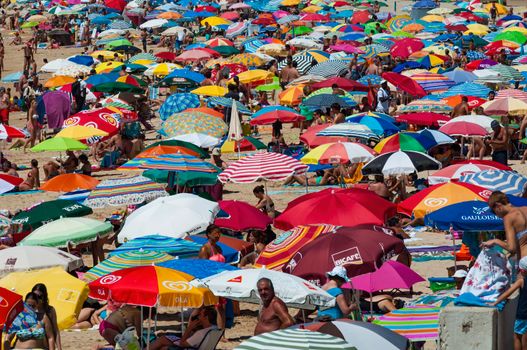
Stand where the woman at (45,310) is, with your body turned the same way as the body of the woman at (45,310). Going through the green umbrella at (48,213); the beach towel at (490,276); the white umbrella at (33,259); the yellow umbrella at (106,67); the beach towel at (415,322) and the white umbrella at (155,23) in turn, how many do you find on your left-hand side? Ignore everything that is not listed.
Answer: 2

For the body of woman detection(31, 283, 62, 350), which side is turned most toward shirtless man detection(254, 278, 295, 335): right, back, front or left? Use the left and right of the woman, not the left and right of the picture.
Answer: left

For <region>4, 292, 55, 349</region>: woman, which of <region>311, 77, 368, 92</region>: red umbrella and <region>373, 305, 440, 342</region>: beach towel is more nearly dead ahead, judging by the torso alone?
the beach towel

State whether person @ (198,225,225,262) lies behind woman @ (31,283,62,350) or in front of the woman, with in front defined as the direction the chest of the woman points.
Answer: behind

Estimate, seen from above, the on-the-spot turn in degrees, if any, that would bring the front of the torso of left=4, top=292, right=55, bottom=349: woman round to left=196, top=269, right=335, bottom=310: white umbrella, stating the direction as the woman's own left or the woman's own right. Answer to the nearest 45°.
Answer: approximately 90° to the woman's own left

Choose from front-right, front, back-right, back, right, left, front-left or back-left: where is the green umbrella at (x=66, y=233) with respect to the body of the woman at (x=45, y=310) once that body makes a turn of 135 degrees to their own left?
left

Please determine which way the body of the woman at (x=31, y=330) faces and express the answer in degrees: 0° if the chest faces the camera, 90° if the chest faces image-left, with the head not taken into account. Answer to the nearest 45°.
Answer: approximately 0°

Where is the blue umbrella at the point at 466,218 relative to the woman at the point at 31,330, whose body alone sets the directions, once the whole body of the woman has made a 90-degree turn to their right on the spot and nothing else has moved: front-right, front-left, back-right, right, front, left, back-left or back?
back

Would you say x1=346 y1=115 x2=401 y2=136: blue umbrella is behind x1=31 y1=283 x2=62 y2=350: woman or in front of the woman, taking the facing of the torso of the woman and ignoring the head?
behind
